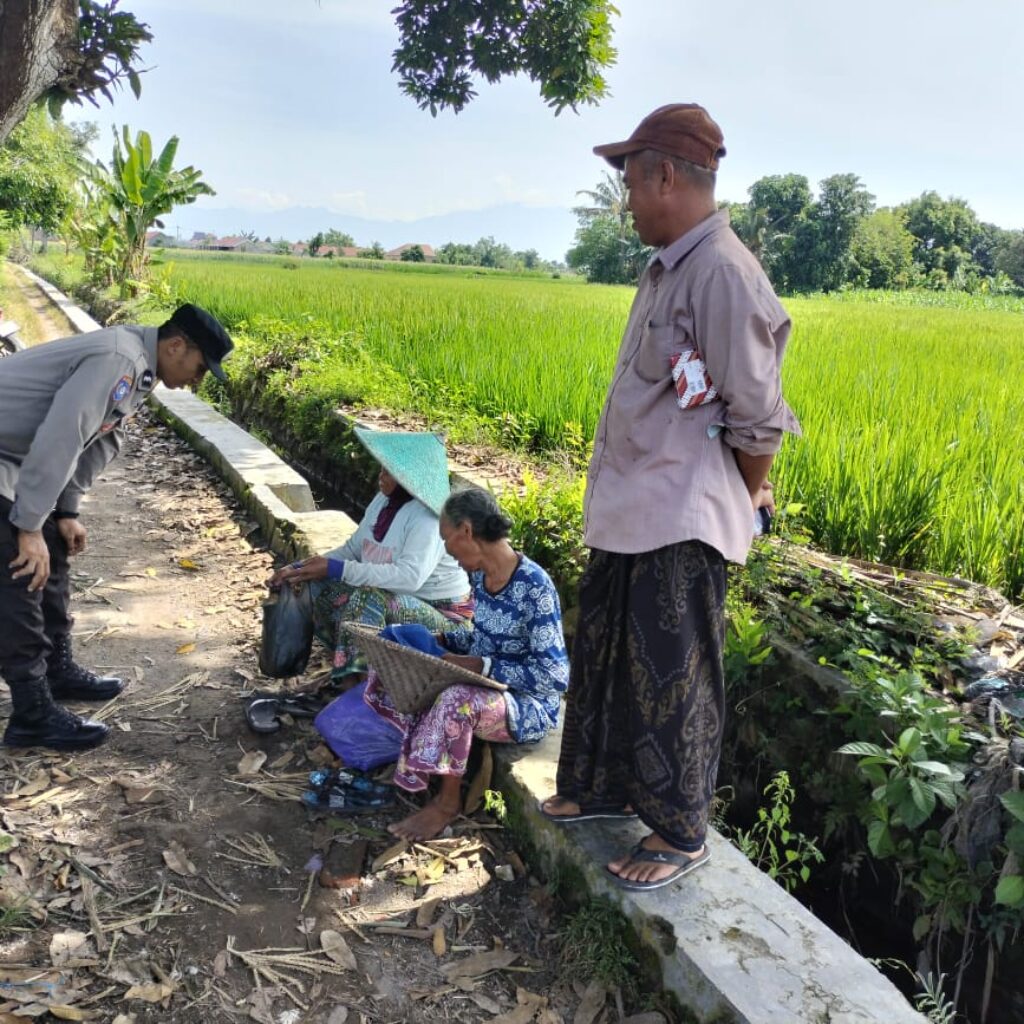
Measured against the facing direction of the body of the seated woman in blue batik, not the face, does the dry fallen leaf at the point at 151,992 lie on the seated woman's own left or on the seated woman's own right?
on the seated woman's own left

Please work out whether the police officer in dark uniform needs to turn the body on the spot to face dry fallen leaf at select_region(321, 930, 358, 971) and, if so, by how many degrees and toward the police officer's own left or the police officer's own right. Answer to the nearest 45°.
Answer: approximately 45° to the police officer's own right

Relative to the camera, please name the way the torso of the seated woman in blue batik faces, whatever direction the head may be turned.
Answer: to the viewer's left

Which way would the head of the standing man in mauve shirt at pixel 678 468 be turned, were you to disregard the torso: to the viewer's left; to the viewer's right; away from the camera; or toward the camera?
to the viewer's left

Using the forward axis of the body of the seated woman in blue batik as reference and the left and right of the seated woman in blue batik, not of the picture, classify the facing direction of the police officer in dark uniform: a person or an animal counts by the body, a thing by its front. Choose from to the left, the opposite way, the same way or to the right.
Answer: the opposite way

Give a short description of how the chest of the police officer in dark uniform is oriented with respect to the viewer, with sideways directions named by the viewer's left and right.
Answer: facing to the right of the viewer
